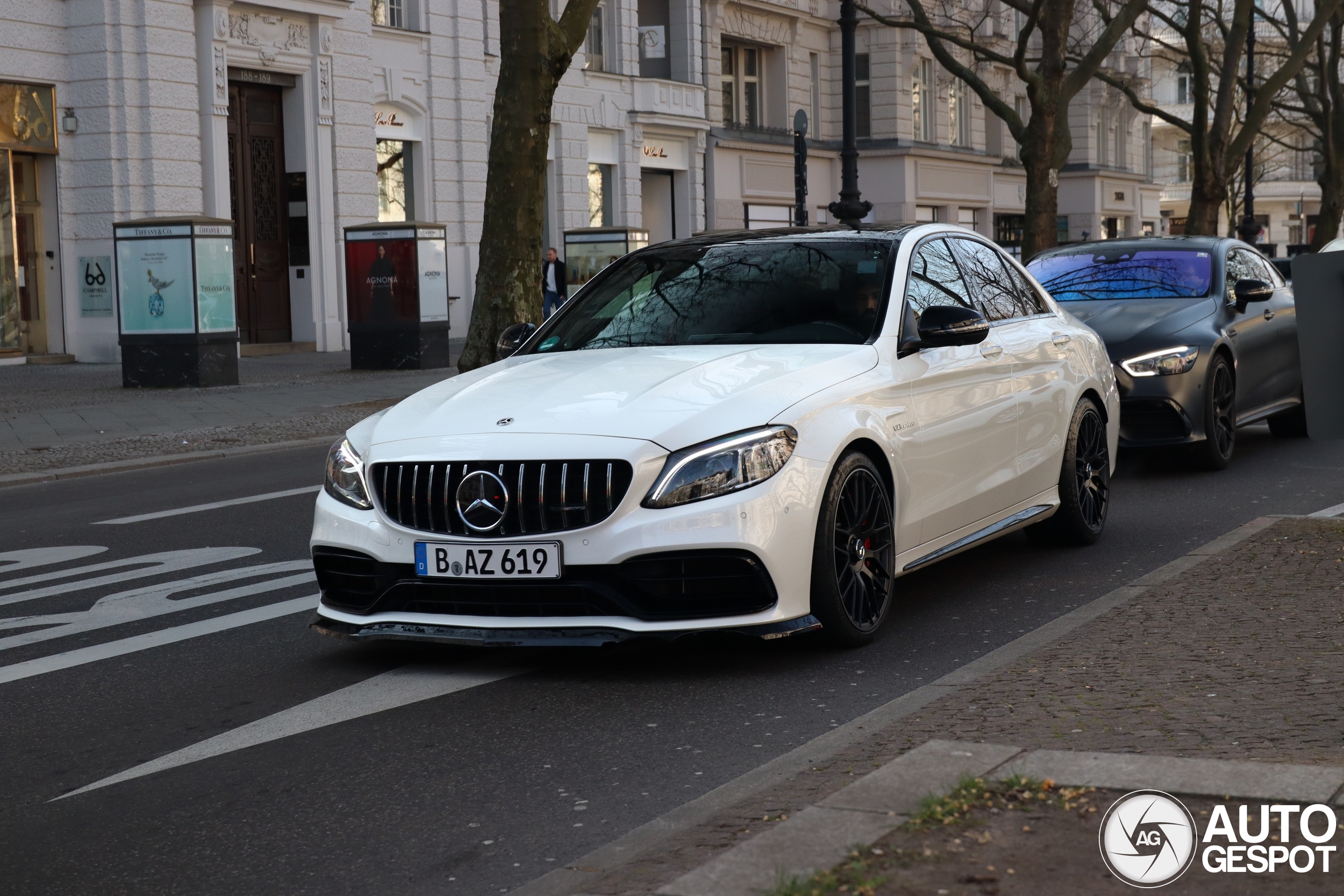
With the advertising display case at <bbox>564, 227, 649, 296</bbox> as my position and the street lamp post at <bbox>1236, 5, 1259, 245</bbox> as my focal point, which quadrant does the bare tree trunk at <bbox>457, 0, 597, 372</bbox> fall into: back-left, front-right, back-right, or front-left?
back-right

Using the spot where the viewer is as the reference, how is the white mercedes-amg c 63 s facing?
facing the viewer and to the left of the viewer

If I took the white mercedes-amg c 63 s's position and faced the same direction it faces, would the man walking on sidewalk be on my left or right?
on my right

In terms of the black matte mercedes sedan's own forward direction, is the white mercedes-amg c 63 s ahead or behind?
ahead

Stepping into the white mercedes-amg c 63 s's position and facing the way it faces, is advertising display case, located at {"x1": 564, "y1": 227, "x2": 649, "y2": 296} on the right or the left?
on its right

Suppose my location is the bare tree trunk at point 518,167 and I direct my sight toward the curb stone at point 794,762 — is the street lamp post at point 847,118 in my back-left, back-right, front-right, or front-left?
back-left

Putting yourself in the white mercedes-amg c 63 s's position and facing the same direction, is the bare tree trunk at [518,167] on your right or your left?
on your right

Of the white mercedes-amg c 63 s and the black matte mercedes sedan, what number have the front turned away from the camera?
0

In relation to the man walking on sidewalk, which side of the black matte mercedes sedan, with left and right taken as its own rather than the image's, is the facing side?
right

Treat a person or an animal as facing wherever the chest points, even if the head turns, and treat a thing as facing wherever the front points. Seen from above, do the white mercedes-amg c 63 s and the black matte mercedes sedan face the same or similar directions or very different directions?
same or similar directions

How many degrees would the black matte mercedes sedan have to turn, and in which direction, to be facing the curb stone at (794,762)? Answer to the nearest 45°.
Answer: approximately 45° to its left
